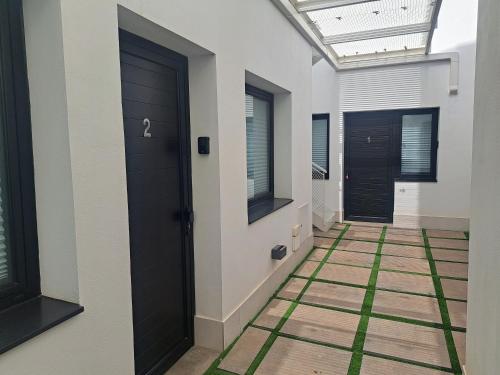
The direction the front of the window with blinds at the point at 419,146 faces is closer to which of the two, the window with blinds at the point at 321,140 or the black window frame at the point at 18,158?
the black window frame

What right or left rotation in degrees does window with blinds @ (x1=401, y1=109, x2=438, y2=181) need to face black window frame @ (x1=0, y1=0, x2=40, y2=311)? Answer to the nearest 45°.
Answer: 0° — it already faces it

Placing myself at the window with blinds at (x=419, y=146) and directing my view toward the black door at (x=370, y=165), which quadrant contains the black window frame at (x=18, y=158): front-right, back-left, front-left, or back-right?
front-left

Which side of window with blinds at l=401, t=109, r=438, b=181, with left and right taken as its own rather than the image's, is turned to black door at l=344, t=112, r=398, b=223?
right

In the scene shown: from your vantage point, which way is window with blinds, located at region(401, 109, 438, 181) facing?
toward the camera

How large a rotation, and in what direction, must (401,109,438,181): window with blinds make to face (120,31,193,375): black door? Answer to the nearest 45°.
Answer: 0° — it already faces it

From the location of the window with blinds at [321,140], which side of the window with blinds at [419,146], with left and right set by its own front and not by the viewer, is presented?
right

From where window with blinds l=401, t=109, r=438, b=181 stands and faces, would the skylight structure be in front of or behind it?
in front

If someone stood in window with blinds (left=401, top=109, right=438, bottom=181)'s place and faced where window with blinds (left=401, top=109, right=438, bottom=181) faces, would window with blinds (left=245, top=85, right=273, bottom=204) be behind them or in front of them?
in front
